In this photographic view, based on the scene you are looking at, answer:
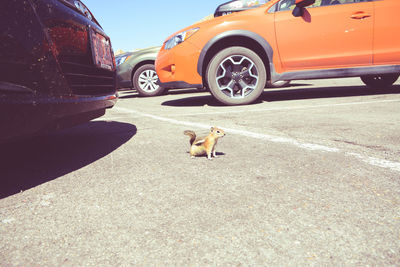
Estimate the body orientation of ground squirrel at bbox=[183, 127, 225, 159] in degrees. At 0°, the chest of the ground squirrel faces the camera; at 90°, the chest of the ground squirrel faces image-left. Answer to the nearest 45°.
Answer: approximately 270°

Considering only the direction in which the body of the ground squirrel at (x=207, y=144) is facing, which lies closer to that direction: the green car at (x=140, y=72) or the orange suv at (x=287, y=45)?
the orange suv

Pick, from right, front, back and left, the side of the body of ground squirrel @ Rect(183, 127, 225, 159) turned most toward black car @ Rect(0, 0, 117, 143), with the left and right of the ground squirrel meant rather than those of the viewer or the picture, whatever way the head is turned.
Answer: back

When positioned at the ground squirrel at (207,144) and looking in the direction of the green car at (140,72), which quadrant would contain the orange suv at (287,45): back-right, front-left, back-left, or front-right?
front-right

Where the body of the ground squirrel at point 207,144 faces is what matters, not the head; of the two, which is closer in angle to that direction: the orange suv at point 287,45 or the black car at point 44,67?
the orange suv

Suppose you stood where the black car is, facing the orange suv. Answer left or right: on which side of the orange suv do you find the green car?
left

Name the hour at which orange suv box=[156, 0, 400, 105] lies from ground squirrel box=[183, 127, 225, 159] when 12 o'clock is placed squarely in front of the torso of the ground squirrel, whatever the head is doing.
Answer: The orange suv is roughly at 10 o'clock from the ground squirrel.

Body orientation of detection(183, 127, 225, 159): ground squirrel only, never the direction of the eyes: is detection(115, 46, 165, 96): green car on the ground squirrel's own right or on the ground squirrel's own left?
on the ground squirrel's own left

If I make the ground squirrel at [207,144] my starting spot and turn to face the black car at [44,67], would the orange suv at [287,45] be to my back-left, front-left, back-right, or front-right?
back-right
